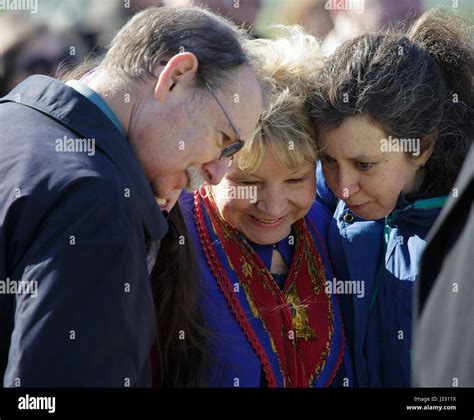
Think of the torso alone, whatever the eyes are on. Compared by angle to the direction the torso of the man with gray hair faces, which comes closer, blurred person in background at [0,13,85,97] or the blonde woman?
the blonde woman

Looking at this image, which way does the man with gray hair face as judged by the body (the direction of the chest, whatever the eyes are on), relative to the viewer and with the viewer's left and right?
facing to the right of the viewer

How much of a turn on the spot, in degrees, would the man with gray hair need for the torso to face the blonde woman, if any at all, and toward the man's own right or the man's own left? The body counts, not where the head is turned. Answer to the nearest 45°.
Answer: approximately 45° to the man's own left

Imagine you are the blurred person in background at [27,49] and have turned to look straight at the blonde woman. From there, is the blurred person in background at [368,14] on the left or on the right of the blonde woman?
left

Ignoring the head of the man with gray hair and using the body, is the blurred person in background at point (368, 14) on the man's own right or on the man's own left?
on the man's own left

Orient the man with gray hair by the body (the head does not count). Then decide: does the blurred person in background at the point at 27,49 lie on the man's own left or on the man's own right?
on the man's own left
